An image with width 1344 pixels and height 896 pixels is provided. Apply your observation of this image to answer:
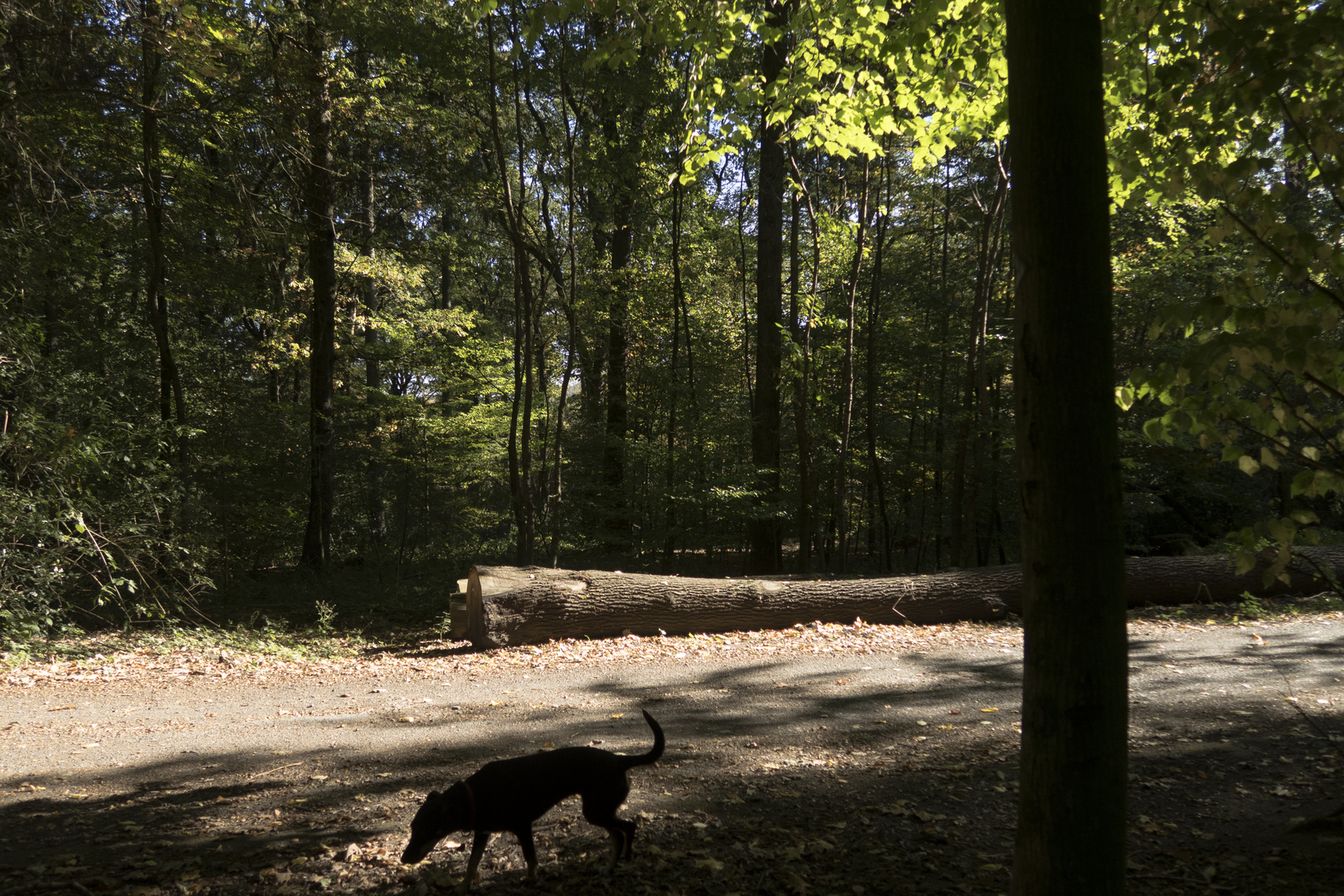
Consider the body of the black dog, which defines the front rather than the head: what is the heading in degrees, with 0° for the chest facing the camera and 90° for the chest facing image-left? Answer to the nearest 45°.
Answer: approximately 90°

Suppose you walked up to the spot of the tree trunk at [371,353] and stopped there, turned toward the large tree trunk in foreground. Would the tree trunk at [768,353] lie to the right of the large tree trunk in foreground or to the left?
left

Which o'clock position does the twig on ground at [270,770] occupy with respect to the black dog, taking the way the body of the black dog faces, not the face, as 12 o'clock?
The twig on ground is roughly at 2 o'clock from the black dog.

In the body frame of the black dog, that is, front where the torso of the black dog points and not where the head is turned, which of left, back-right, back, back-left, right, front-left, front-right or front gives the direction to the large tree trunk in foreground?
back-left

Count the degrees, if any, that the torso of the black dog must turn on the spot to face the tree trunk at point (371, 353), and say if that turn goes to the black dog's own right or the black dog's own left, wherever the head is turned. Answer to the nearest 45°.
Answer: approximately 90° to the black dog's own right

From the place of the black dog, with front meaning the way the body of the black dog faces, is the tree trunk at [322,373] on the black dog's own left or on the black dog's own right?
on the black dog's own right

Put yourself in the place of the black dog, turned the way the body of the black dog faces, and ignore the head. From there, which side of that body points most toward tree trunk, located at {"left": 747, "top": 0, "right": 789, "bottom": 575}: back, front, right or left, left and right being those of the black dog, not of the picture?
right

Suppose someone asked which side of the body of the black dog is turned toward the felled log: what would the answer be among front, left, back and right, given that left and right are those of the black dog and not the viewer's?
right

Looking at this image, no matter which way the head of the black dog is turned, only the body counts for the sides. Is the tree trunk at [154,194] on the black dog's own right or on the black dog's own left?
on the black dog's own right
